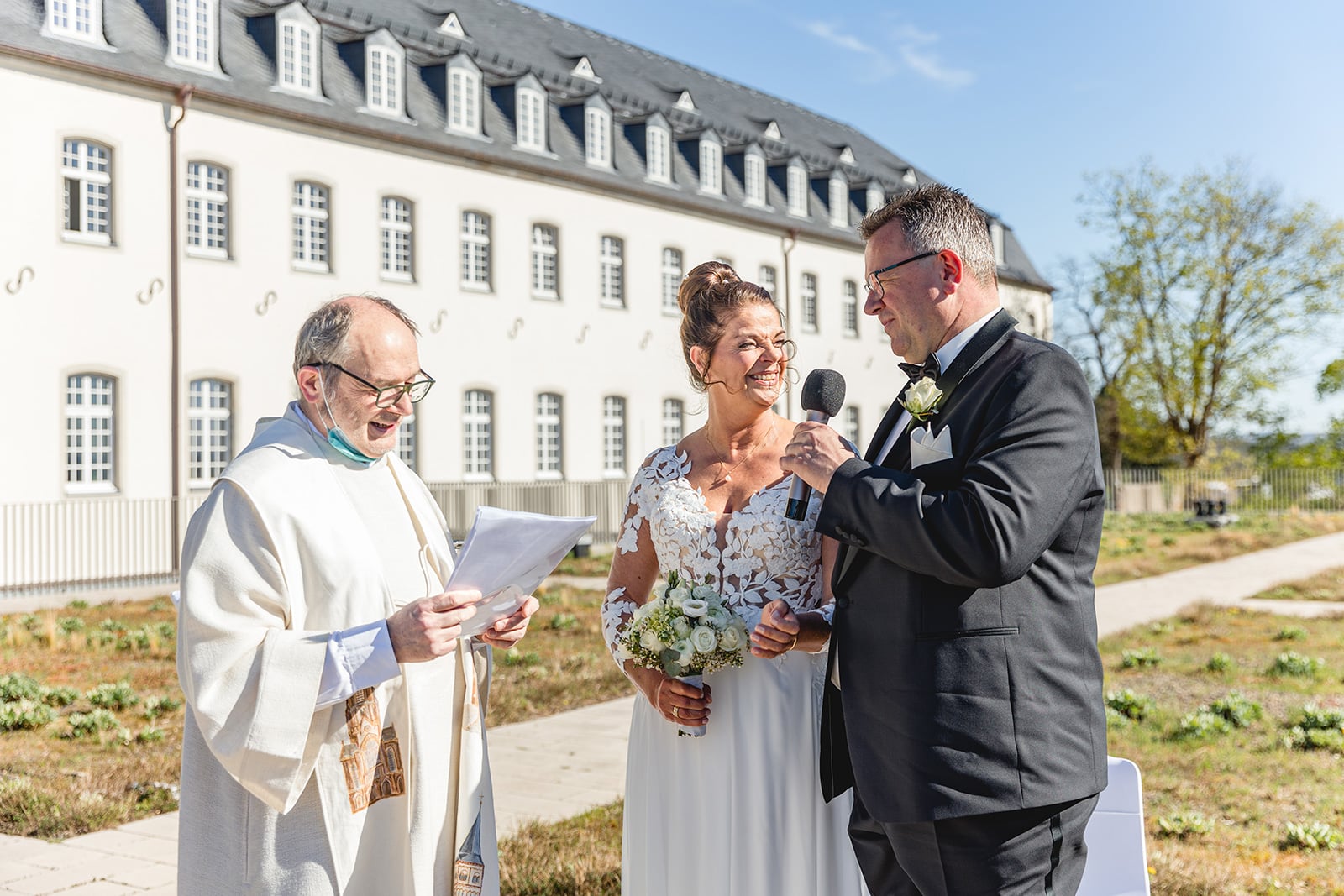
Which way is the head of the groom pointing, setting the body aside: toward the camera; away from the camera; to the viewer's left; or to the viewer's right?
to the viewer's left

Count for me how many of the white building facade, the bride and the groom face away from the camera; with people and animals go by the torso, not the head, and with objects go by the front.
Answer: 0

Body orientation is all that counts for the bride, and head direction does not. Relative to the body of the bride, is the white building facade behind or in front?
behind

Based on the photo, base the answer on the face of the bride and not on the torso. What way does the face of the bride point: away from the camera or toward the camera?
toward the camera

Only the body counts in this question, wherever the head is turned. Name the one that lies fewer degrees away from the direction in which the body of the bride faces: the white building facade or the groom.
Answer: the groom

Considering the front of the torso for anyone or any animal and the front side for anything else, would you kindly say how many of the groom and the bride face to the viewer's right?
0

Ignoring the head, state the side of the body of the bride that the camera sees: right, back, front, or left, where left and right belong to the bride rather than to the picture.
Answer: front

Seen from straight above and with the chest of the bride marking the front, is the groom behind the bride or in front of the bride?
in front

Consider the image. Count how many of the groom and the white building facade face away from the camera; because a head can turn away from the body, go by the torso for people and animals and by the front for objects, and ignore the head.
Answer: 0

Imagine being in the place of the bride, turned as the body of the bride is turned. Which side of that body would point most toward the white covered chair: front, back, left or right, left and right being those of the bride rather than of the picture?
left

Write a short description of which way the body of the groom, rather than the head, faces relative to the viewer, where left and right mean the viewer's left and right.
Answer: facing the viewer and to the left of the viewer
